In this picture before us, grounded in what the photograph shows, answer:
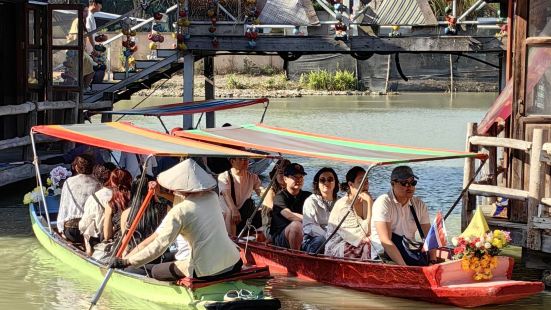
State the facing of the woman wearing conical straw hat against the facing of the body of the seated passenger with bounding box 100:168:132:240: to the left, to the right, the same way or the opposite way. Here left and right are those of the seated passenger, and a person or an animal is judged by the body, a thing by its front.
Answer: the same way

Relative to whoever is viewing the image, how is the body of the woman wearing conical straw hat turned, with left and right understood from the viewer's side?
facing away from the viewer and to the left of the viewer

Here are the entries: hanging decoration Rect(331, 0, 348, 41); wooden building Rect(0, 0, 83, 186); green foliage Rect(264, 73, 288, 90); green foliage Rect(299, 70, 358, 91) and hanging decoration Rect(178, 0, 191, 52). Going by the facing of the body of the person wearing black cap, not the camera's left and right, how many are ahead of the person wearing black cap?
0

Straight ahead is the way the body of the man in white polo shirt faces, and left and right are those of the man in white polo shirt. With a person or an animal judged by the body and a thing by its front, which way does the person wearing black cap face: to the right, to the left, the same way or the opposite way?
the same way

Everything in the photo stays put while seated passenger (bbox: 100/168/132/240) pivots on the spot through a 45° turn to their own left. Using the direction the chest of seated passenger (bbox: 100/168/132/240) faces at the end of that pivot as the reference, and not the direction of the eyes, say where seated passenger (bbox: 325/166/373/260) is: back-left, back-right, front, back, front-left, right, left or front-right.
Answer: back

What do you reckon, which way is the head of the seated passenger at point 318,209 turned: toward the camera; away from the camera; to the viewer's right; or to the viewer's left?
toward the camera

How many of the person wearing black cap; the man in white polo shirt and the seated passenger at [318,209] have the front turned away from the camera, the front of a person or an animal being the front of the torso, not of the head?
0

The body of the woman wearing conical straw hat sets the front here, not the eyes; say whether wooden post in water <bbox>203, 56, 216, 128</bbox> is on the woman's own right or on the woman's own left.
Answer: on the woman's own right

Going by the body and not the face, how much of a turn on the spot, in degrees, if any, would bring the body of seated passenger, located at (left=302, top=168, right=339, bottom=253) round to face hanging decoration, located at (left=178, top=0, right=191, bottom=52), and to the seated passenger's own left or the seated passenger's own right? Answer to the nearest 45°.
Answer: approximately 135° to the seated passenger's own left

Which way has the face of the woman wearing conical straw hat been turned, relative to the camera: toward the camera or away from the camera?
away from the camera

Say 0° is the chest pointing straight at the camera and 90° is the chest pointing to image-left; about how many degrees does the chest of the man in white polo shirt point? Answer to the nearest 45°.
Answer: approximately 315°
